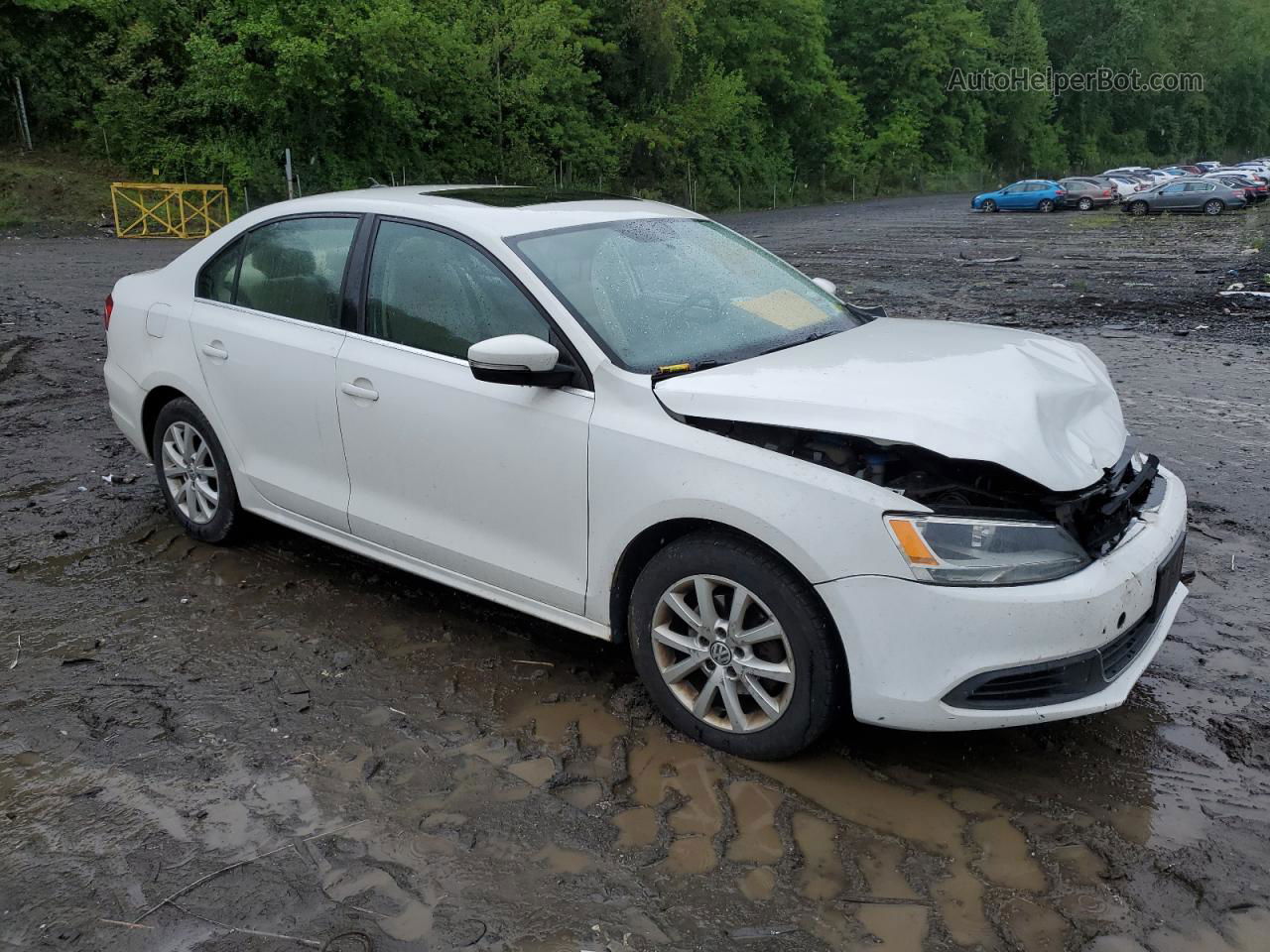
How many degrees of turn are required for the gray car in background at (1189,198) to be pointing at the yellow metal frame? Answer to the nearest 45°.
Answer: approximately 45° to its left

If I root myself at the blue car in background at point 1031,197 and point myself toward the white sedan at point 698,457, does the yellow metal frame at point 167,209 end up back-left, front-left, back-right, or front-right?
front-right

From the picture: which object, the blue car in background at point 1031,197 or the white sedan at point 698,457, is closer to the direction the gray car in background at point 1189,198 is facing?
the blue car in background

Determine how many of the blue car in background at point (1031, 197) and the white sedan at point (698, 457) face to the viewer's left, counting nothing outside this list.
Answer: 1

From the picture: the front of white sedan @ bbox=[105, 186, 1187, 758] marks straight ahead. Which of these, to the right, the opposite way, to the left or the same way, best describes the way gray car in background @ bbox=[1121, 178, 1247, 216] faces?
the opposite way

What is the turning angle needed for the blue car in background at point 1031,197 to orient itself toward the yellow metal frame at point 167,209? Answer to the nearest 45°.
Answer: approximately 45° to its left

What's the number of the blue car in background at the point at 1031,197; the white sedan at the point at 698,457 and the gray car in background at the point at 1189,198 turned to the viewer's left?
2

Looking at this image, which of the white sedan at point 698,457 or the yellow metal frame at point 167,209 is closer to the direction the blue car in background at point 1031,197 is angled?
the yellow metal frame

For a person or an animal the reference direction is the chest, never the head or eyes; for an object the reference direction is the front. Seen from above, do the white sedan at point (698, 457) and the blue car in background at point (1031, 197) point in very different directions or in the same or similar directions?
very different directions

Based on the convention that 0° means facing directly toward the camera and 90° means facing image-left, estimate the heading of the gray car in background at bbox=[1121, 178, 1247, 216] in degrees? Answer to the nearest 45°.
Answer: approximately 90°

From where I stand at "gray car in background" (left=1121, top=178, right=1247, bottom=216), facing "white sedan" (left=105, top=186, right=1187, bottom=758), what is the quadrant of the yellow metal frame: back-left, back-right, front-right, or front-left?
front-right

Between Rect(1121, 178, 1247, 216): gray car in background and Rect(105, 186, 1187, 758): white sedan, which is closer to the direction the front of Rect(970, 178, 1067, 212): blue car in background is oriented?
the white sedan

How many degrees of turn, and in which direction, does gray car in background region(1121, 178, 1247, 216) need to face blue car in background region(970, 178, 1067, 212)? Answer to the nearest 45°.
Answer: approximately 45° to its right

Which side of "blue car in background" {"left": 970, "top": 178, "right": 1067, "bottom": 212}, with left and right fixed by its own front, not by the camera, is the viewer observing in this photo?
left

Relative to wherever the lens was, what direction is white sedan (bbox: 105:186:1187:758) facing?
facing the viewer and to the right of the viewer

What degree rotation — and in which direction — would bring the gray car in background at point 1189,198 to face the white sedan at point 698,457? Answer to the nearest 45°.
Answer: approximately 90° to its left

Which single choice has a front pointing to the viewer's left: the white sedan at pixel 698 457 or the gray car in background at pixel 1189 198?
the gray car in background
